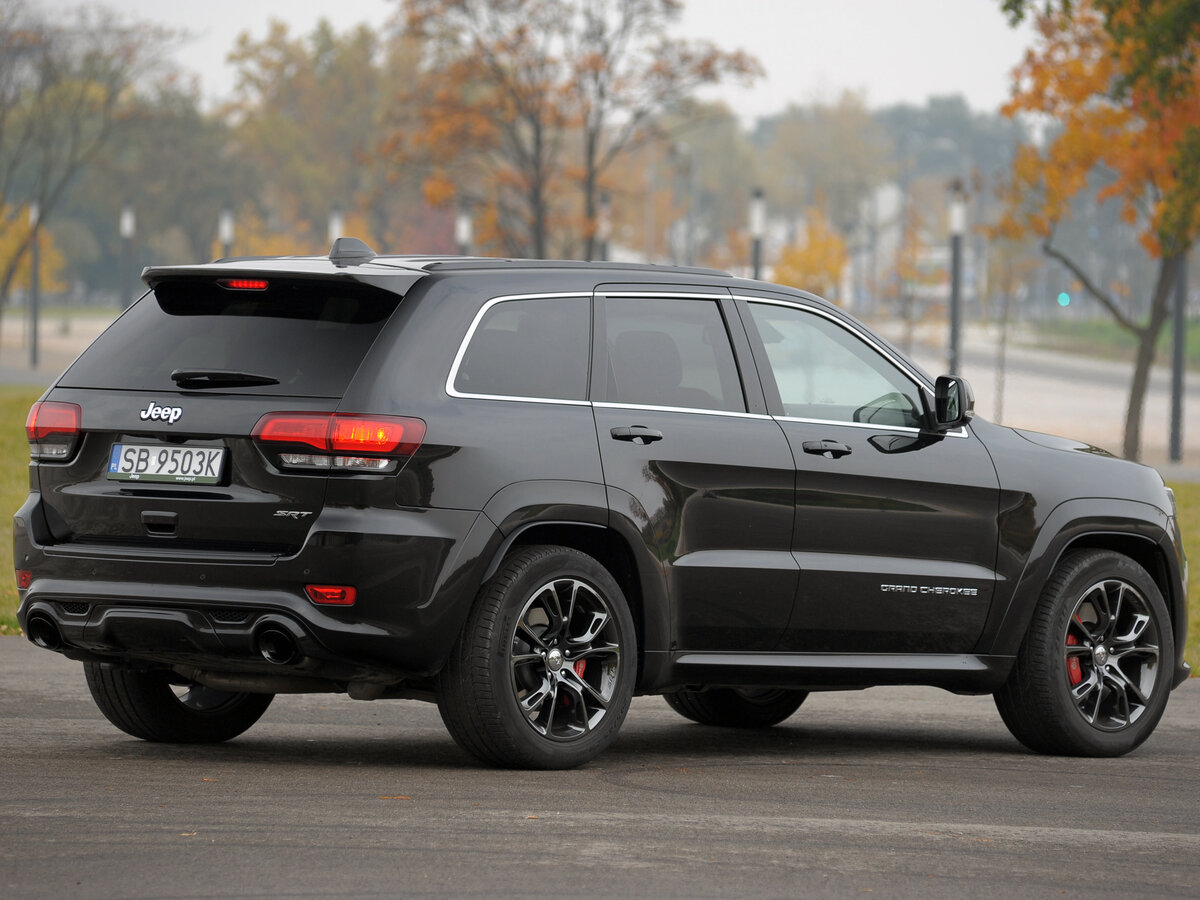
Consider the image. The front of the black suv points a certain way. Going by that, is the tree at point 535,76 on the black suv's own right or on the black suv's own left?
on the black suv's own left

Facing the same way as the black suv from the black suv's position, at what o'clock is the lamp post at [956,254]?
The lamp post is roughly at 11 o'clock from the black suv.

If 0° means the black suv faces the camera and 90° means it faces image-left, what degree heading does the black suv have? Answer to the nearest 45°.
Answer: approximately 225°
